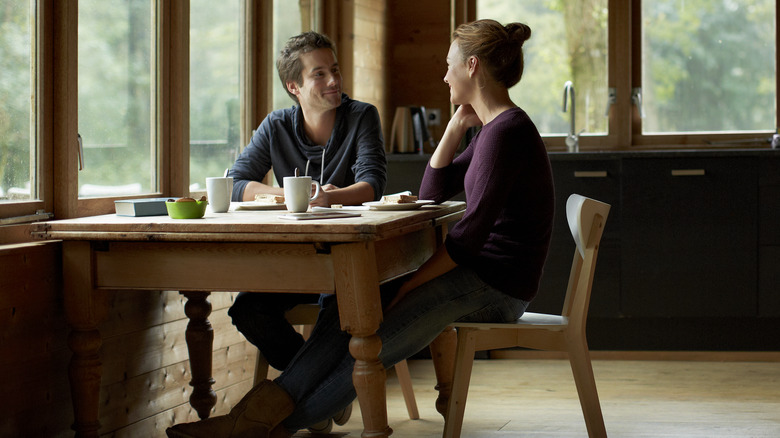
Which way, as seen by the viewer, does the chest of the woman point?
to the viewer's left

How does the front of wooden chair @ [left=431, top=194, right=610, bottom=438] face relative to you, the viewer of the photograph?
facing to the left of the viewer

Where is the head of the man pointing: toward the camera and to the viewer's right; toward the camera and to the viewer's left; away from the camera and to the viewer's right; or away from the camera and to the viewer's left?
toward the camera and to the viewer's right

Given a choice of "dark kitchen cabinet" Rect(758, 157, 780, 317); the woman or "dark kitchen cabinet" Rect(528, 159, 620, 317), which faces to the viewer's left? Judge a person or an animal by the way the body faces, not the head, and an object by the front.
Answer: the woman

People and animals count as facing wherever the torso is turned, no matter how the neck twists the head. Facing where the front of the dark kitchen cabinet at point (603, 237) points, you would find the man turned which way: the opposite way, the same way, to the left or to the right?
the same way

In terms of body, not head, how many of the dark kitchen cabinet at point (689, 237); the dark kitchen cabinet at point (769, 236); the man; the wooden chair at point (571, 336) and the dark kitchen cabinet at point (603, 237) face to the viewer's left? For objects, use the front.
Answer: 1

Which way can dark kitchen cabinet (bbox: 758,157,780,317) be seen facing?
toward the camera

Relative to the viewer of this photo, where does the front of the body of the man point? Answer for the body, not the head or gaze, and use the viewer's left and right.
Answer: facing the viewer

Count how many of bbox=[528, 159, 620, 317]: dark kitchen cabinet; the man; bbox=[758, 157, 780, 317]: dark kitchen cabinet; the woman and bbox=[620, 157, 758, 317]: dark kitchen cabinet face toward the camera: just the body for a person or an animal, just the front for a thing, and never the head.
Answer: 4

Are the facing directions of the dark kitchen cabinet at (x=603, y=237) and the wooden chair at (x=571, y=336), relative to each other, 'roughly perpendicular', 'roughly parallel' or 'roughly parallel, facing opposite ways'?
roughly perpendicular

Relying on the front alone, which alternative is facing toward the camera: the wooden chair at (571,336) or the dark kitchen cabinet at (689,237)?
the dark kitchen cabinet

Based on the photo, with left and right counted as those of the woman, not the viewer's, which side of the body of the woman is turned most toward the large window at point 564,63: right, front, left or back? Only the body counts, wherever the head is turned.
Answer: right

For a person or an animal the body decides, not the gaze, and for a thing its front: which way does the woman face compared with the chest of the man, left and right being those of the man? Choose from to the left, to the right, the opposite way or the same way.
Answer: to the right
